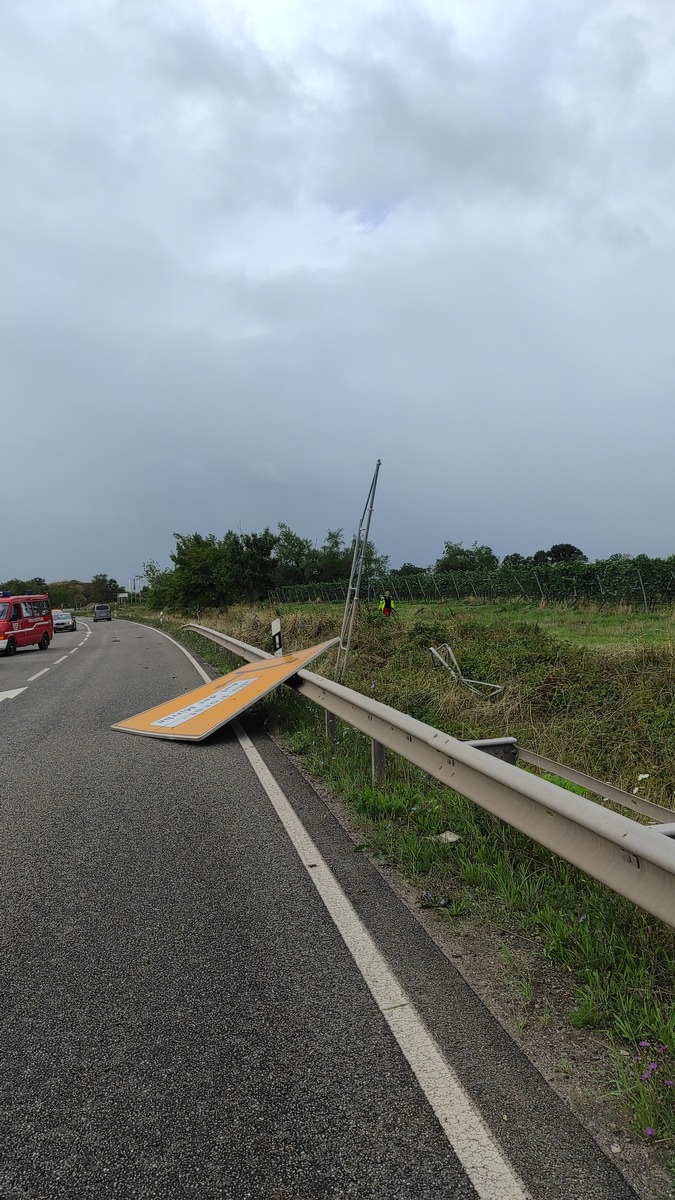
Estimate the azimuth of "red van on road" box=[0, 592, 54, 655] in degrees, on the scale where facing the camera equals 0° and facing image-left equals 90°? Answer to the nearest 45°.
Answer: approximately 45°

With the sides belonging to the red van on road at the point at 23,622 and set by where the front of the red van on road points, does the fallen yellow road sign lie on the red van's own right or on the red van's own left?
on the red van's own left

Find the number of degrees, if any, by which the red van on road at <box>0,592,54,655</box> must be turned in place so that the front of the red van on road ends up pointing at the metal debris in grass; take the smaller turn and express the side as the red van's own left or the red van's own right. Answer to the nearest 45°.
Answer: approximately 45° to the red van's own left

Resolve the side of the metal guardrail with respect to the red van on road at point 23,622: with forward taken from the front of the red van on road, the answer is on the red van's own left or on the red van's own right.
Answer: on the red van's own left
